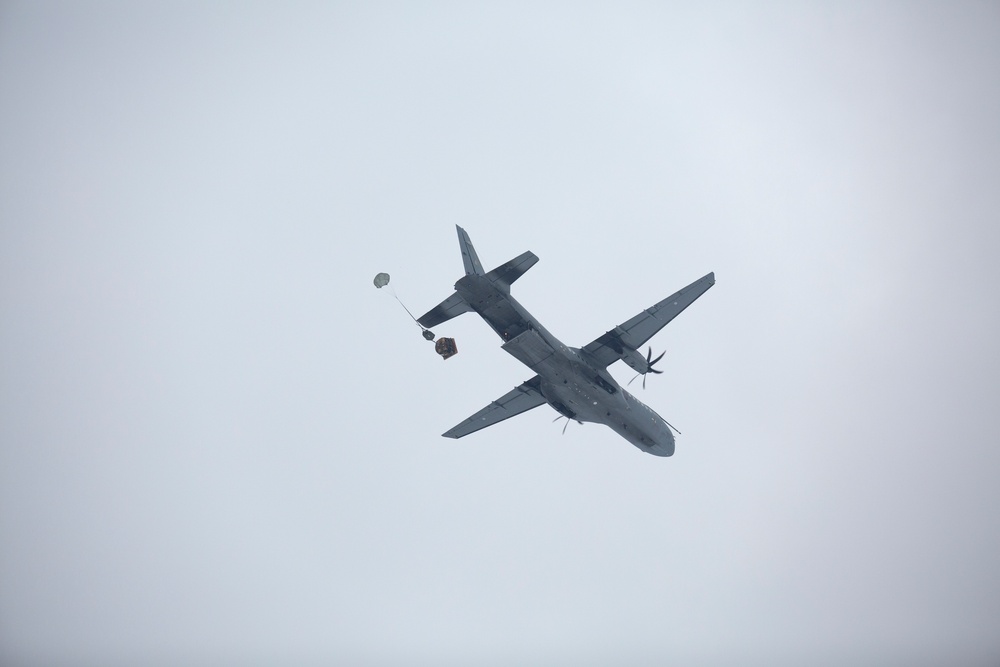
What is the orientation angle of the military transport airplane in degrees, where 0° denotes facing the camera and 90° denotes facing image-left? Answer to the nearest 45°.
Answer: approximately 225°
